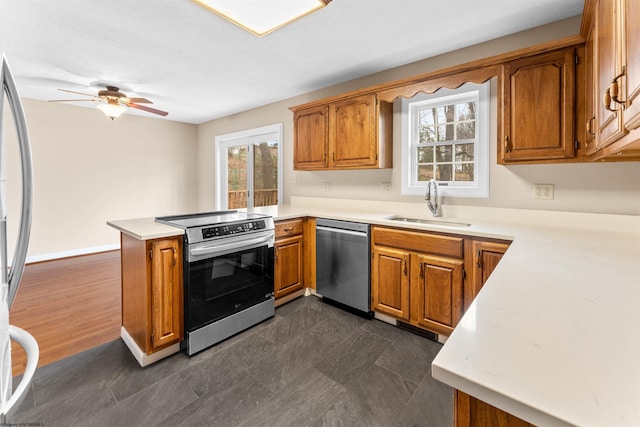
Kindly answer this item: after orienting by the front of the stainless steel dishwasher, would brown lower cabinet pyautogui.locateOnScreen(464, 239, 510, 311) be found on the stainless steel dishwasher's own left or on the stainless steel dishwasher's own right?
on the stainless steel dishwasher's own left

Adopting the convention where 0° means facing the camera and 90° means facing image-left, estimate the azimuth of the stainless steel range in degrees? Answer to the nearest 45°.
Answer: approximately 315°

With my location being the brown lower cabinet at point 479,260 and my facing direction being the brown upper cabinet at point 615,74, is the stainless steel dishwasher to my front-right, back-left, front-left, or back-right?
back-right

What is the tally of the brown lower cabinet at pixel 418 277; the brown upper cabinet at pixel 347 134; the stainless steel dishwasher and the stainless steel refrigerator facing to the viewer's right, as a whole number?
1

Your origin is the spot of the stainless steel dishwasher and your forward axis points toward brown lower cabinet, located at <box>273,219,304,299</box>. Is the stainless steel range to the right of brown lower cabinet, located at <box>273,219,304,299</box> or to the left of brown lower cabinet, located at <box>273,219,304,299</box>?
left

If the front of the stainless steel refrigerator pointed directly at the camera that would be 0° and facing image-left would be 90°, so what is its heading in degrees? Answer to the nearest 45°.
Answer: approximately 270°
